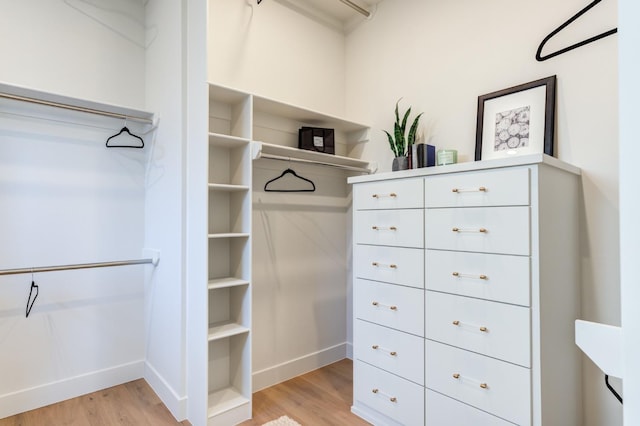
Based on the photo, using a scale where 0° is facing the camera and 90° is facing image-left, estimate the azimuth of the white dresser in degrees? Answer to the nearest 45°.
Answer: approximately 45°

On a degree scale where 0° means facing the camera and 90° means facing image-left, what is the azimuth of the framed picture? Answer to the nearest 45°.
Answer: approximately 45°

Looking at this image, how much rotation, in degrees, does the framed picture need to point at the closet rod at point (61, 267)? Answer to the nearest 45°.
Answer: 0° — it already faces it

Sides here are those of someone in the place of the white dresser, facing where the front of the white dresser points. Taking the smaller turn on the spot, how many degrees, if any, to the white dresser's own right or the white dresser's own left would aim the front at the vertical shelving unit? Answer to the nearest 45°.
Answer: approximately 45° to the white dresser's own right

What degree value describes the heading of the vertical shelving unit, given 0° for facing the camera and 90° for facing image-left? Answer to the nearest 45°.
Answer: approximately 315°
